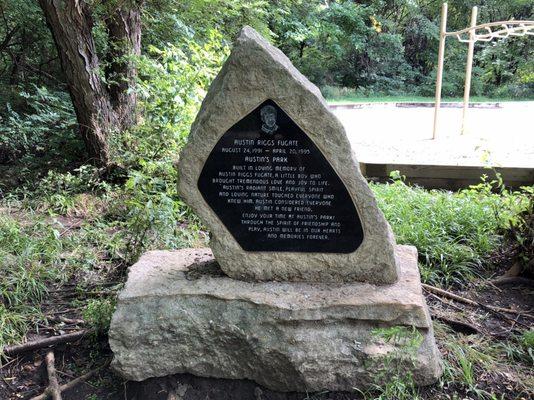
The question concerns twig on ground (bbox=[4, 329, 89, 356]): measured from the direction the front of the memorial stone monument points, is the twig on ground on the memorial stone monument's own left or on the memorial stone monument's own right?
on the memorial stone monument's own right

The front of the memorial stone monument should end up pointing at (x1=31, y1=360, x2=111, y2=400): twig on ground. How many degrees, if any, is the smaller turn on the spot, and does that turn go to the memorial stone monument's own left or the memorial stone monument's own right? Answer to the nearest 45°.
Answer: approximately 90° to the memorial stone monument's own right

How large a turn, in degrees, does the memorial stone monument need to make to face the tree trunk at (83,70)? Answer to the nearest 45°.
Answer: approximately 135° to its right

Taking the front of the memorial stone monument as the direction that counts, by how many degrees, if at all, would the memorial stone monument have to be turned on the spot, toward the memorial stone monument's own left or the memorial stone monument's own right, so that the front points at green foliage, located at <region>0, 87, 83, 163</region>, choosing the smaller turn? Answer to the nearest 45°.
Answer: approximately 135° to the memorial stone monument's own right

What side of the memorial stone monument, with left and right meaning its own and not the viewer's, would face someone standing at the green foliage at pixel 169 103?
back

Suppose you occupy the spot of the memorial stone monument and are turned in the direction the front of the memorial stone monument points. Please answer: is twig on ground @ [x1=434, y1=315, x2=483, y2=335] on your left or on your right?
on your left

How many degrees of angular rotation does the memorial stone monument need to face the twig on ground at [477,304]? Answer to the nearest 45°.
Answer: approximately 135° to its left

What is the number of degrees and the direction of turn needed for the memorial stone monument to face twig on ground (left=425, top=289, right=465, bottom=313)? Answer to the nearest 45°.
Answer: approximately 135° to its left

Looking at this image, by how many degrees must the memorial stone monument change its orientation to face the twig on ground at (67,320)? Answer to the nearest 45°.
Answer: approximately 90° to its right

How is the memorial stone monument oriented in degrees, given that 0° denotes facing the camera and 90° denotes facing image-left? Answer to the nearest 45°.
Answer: approximately 0°
